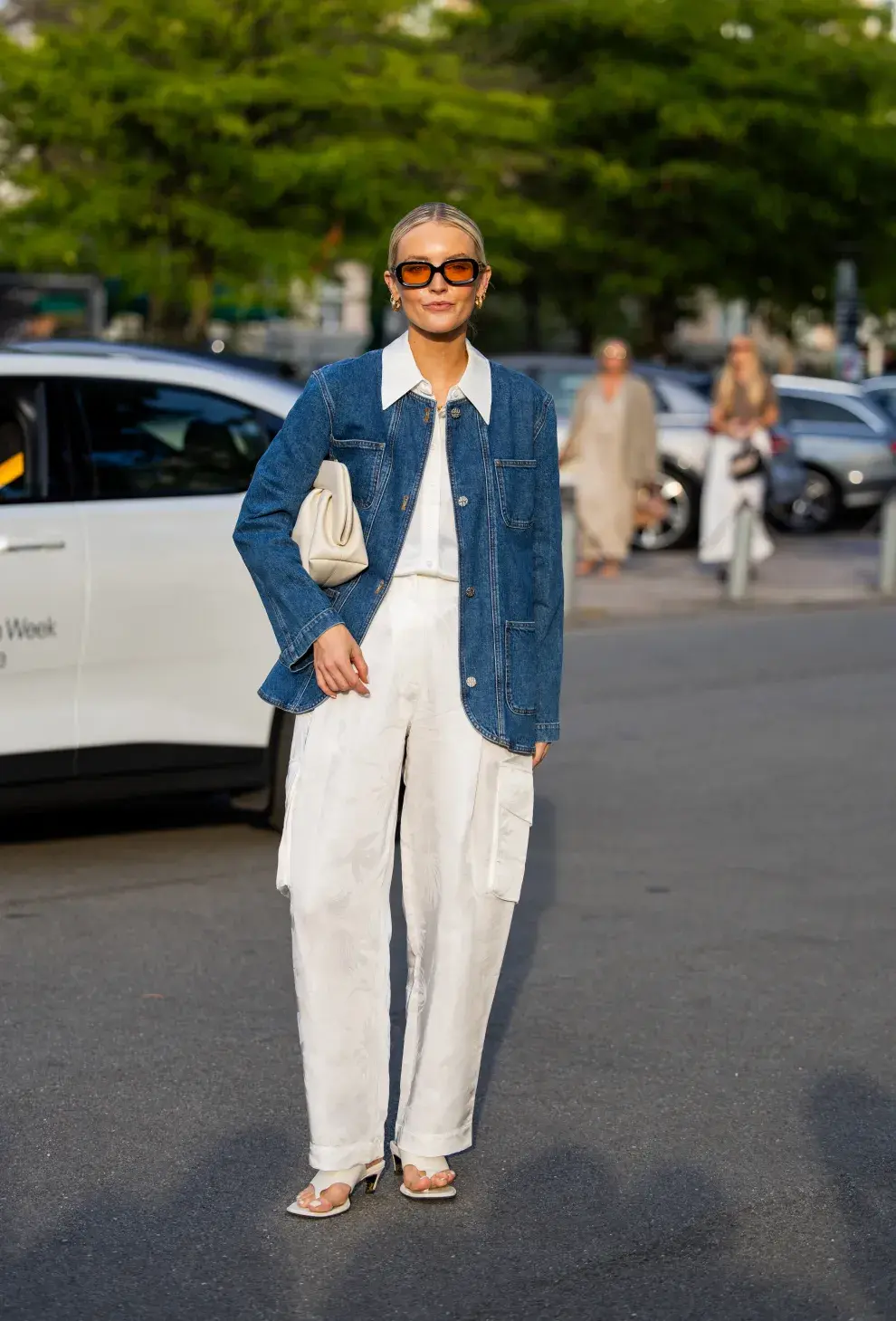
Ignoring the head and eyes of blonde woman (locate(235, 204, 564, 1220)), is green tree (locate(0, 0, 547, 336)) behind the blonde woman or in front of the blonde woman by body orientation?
behind

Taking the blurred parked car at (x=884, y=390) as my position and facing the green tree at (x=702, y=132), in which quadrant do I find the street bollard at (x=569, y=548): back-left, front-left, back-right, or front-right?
back-left

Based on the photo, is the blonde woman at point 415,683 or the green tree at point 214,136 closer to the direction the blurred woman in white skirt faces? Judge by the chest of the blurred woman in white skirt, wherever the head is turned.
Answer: the blonde woman

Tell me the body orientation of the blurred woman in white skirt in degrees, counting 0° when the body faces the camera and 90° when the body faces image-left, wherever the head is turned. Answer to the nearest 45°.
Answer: approximately 0°

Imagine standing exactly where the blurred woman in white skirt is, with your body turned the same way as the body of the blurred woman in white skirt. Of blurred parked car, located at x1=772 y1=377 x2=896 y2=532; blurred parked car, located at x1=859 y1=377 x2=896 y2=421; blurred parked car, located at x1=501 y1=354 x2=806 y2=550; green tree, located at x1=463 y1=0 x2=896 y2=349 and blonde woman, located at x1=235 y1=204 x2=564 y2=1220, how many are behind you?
4

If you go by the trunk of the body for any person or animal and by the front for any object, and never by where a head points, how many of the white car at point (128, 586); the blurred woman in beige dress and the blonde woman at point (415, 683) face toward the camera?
2
